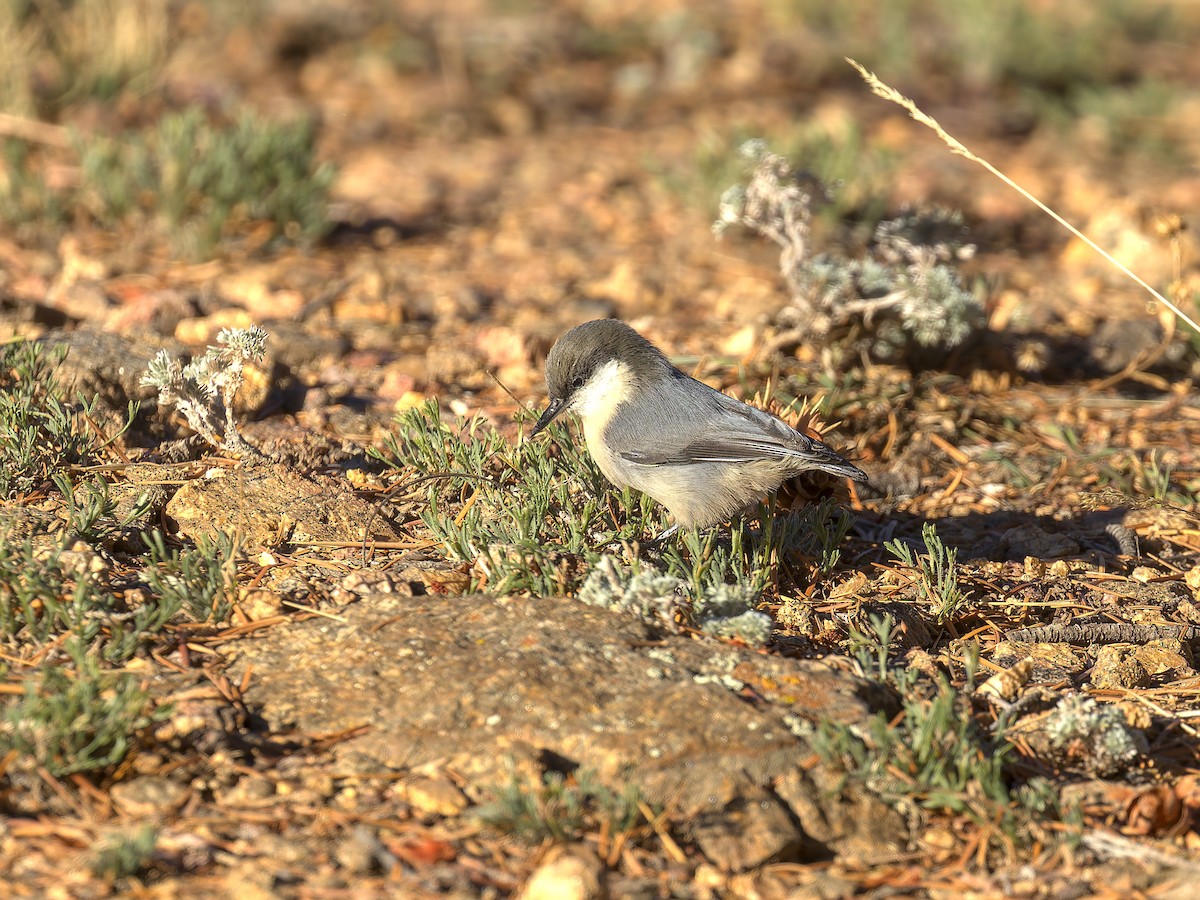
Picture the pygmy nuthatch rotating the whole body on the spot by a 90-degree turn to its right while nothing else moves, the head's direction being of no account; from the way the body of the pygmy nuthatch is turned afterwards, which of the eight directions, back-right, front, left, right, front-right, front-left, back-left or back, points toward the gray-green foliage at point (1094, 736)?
back-right

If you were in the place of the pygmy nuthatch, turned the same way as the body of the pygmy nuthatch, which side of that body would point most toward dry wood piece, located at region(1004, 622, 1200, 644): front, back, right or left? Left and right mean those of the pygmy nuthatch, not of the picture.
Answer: back

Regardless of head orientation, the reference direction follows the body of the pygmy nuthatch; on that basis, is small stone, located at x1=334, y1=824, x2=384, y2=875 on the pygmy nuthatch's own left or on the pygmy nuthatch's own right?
on the pygmy nuthatch's own left

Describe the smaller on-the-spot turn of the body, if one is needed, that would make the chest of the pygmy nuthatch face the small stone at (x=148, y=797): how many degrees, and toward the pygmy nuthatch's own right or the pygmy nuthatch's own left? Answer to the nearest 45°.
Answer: approximately 45° to the pygmy nuthatch's own left

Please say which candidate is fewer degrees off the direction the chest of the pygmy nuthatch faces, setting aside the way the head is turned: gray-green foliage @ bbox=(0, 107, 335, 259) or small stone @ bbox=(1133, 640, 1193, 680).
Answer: the gray-green foliage

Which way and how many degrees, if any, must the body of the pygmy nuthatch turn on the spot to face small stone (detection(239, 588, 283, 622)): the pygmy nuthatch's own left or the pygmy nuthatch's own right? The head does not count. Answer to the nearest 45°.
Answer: approximately 45° to the pygmy nuthatch's own left

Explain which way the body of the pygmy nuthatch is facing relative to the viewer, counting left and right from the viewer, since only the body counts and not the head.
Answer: facing to the left of the viewer

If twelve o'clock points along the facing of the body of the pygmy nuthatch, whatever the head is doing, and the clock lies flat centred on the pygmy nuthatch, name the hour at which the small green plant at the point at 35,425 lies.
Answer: The small green plant is roughly at 12 o'clock from the pygmy nuthatch.

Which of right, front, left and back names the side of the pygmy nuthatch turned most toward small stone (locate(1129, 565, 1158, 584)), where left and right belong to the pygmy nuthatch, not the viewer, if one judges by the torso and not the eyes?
back

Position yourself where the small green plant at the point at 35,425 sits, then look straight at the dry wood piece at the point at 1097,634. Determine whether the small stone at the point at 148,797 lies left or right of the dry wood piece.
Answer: right

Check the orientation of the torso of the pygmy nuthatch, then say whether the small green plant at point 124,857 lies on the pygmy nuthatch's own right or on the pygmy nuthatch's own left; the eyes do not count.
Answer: on the pygmy nuthatch's own left
